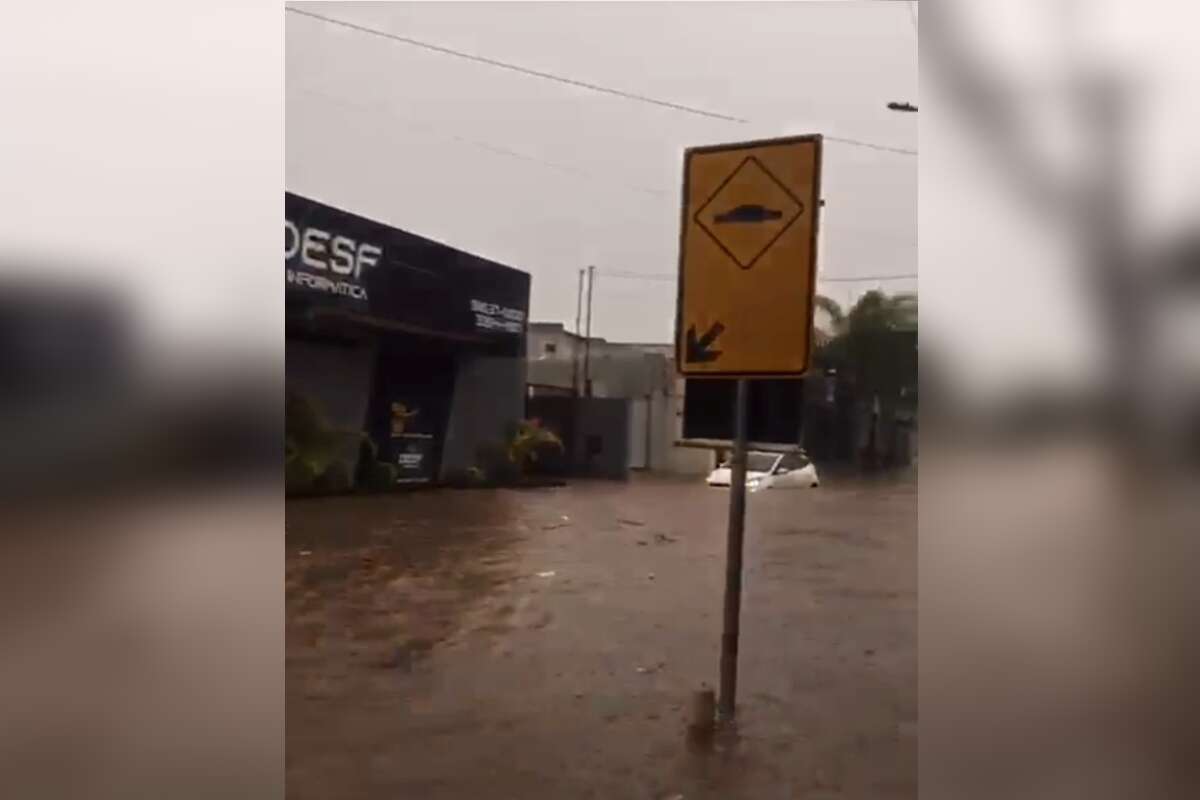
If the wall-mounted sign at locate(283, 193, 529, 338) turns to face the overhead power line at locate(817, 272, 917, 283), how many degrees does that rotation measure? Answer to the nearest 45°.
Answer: approximately 90° to its left

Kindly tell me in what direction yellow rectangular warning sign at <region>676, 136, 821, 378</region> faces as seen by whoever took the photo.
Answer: facing the viewer

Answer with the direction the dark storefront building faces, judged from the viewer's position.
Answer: facing the viewer and to the right of the viewer

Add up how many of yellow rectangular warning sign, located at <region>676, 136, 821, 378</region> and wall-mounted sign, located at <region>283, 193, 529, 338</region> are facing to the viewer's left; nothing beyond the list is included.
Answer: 0

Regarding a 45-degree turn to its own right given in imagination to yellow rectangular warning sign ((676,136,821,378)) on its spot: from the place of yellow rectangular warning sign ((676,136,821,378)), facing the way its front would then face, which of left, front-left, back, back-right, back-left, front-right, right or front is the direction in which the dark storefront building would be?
front-right
